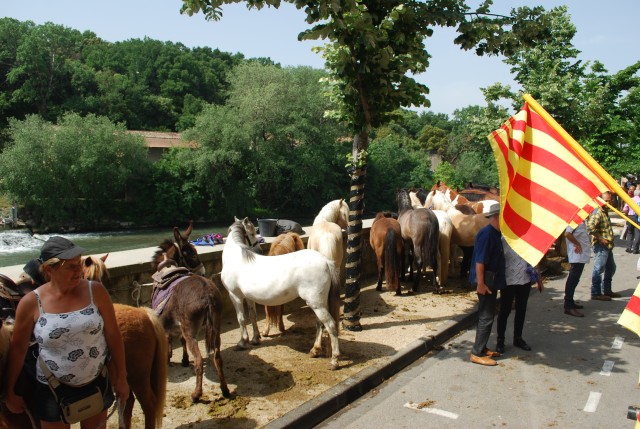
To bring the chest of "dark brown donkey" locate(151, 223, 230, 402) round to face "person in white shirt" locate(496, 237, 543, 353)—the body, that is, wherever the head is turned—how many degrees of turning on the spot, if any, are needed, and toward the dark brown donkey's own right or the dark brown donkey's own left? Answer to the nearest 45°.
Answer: approximately 135° to the dark brown donkey's own right

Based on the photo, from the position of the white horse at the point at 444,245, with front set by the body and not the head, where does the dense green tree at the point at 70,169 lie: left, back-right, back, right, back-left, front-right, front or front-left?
front

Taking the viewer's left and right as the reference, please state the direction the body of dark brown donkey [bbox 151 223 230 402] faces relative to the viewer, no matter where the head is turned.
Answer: facing away from the viewer and to the left of the viewer

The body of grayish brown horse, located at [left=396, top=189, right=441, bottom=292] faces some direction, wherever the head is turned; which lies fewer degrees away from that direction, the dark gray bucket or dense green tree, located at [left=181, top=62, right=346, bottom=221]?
the dense green tree

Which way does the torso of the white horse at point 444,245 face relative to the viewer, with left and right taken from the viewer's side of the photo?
facing away from the viewer and to the left of the viewer

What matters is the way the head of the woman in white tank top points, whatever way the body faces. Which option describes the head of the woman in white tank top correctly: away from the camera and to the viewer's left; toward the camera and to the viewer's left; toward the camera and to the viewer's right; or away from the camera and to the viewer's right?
toward the camera and to the viewer's right

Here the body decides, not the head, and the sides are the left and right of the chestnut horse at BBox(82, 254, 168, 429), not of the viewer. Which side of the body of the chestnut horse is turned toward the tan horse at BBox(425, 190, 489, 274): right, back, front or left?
right

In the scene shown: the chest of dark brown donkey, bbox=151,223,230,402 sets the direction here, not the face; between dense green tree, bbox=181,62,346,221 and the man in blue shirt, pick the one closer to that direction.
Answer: the dense green tree

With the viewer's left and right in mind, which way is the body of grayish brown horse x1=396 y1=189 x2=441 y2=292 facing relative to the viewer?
facing away from the viewer and to the left of the viewer

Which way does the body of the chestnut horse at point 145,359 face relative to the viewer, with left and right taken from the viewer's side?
facing away from the viewer and to the left of the viewer

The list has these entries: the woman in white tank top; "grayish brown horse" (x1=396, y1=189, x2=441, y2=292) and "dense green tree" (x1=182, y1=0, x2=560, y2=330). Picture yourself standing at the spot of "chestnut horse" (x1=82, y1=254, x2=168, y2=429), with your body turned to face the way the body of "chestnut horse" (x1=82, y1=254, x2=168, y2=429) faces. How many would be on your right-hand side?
2

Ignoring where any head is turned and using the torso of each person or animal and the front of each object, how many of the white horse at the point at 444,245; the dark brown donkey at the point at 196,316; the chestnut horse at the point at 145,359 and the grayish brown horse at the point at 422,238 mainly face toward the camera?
0

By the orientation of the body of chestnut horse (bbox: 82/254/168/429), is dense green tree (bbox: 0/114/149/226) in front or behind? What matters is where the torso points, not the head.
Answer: in front

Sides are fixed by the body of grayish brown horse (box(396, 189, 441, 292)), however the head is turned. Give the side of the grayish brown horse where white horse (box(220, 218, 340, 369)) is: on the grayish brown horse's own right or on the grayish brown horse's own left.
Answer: on the grayish brown horse's own left

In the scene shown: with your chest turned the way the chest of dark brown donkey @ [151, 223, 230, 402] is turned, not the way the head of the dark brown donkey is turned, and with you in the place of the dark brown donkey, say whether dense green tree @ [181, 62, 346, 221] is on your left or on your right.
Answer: on your right

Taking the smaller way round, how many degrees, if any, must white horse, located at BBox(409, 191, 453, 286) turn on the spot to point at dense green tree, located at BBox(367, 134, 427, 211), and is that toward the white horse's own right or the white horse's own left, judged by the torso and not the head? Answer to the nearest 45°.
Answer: approximately 45° to the white horse's own right
